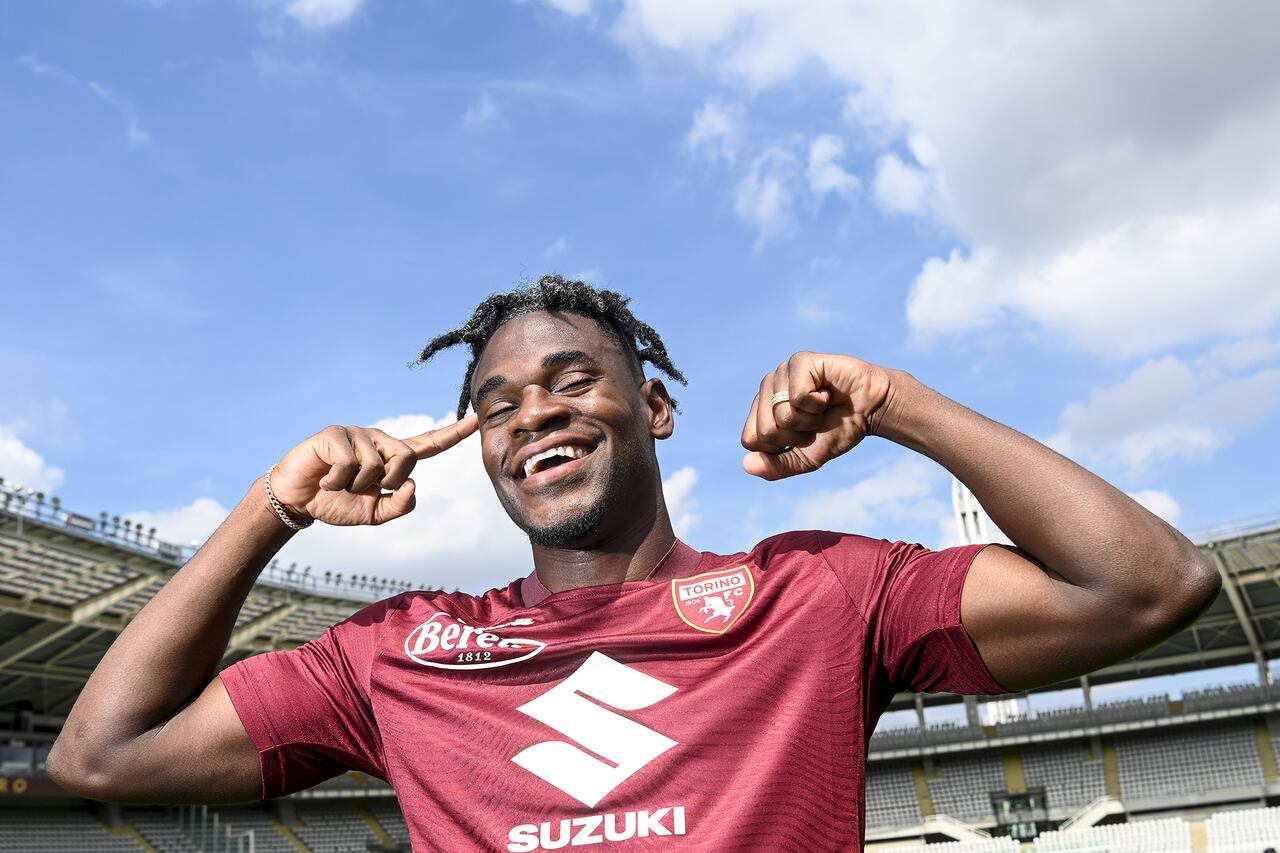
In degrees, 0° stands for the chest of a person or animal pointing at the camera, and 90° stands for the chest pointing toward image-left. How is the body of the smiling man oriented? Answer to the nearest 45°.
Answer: approximately 0°
